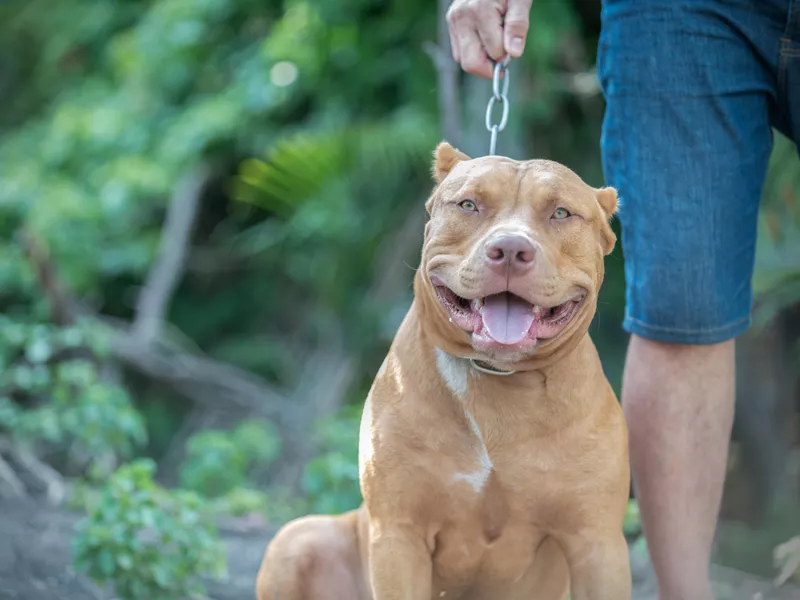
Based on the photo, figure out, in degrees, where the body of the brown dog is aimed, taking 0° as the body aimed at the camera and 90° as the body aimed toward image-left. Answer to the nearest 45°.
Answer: approximately 0°

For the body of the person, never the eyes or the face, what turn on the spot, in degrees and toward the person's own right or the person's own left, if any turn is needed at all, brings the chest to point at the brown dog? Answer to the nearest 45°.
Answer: approximately 45° to the person's own right

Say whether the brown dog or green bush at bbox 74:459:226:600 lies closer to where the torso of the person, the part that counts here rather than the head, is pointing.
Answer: the brown dog

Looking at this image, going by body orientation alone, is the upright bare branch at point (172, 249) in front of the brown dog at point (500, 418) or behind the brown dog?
behind

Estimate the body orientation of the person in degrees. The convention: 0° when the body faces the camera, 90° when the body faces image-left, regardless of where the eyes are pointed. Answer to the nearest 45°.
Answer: approximately 0°

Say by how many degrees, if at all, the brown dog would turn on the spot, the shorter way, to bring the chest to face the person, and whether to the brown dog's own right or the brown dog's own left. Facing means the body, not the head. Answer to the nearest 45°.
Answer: approximately 135° to the brown dog's own left
